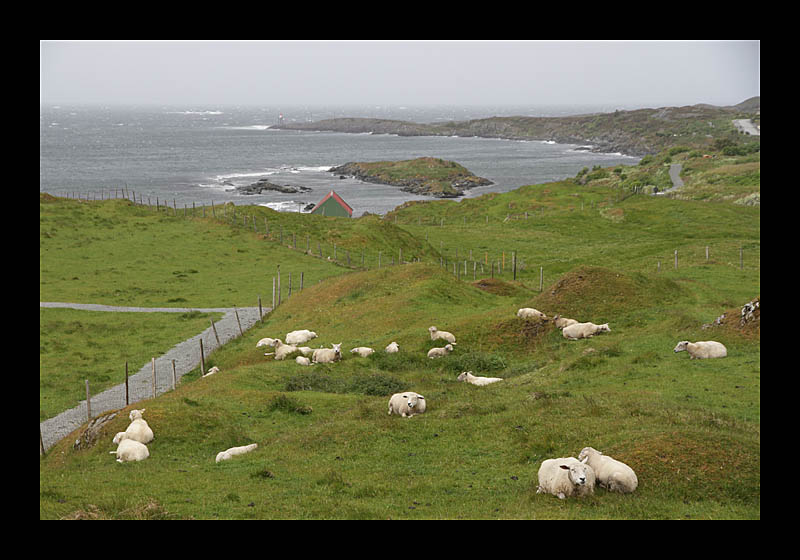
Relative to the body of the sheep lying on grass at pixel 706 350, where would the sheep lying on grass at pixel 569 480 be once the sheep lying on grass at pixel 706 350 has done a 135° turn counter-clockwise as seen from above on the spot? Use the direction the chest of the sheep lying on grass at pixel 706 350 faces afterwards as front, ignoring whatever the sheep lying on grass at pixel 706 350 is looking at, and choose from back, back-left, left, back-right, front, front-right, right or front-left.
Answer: front-right

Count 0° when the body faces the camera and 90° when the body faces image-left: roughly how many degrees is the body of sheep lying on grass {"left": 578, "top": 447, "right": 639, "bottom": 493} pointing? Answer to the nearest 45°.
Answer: approximately 90°

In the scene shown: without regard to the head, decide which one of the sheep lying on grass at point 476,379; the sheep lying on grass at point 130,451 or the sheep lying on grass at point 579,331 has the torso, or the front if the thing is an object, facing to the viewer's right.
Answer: the sheep lying on grass at point 579,331

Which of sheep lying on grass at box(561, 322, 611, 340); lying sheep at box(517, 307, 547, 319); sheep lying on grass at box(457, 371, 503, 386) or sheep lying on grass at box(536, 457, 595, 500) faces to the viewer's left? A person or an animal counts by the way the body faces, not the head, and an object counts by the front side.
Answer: sheep lying on grass at box(457, 371, 503, 386)

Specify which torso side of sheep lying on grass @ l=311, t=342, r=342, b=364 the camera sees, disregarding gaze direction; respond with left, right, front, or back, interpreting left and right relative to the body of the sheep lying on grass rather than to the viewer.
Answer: right

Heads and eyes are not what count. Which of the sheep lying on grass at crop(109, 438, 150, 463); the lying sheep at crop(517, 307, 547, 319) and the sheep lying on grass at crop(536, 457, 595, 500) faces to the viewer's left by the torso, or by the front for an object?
the sheep lying on grass at crop(109, 438, 150, 463)

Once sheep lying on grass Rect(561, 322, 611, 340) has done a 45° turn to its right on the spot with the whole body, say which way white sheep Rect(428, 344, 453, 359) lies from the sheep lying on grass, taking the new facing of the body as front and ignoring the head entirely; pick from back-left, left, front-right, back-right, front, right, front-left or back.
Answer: back-right

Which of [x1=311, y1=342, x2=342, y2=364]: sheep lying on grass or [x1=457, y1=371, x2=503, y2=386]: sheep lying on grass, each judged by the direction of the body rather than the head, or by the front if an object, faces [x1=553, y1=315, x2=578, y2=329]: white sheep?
[x1=311, y1=342, x2=342, y2=364]: sheep lying on grass

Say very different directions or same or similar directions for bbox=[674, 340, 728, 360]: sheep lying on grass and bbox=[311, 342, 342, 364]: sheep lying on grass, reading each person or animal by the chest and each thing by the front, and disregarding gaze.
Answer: very different directions

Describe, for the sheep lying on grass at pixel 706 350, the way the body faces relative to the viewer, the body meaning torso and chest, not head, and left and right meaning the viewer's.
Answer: facing to the left of the viewer

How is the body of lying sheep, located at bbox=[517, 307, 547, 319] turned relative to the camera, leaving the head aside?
to the viewer's right

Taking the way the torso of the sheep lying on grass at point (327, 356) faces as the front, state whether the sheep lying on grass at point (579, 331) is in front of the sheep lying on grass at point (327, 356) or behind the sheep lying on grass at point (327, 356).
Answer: in front

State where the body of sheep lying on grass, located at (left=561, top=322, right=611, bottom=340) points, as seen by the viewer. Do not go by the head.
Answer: to the viewer's right
